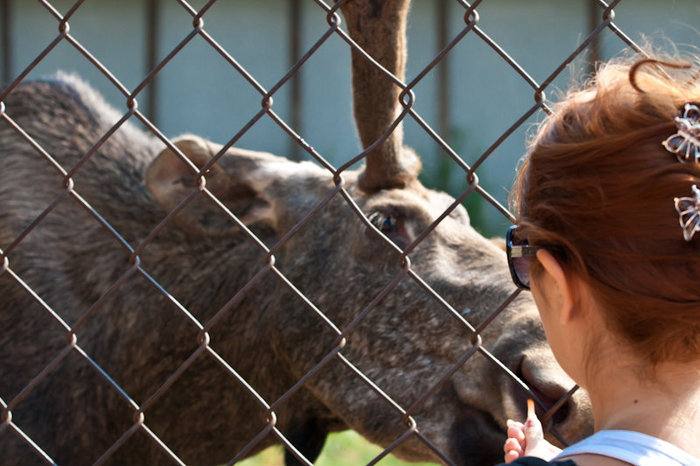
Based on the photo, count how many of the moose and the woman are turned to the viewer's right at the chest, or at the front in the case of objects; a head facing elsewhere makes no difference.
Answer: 1

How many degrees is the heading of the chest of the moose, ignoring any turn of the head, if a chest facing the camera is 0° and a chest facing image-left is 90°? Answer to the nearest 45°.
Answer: approximately 270°

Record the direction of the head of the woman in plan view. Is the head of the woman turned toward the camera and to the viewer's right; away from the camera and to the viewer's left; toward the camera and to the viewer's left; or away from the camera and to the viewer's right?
away from the camera and to the viewer's left

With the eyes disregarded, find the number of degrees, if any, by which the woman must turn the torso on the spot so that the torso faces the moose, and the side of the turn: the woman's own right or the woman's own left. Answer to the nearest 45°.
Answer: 0° — they already face it

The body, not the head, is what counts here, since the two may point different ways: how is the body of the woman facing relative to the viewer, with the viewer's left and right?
facing away from the viewer and to the left of the viewer

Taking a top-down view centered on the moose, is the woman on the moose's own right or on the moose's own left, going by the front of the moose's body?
on the moose's own right
